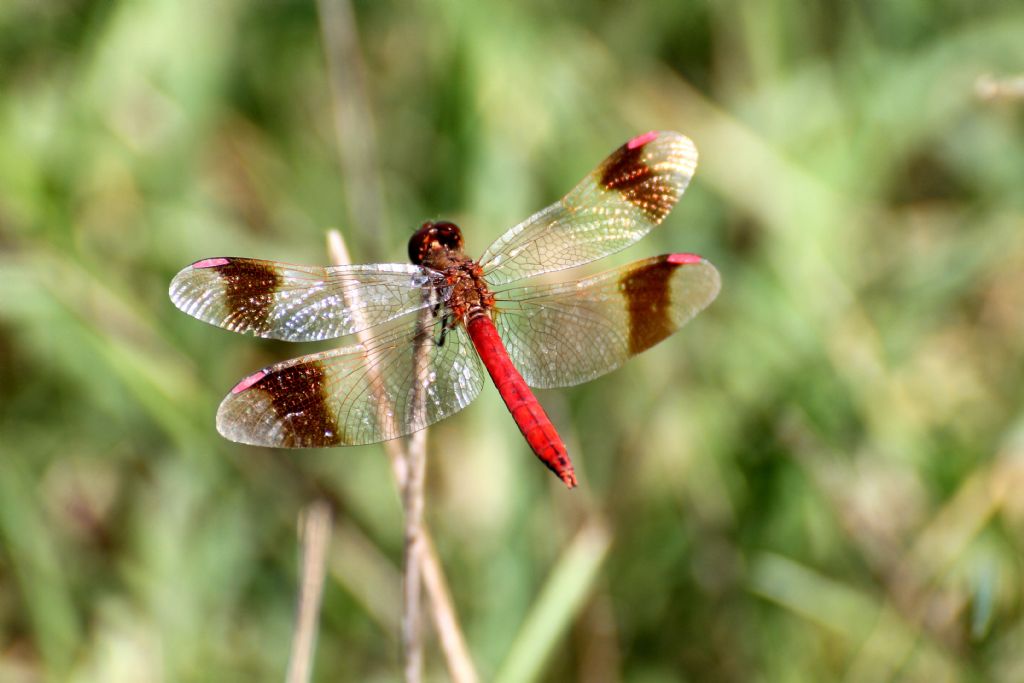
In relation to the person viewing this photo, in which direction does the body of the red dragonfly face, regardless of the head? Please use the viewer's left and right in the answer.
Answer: facing away from the viewer and to the left of the viewer
